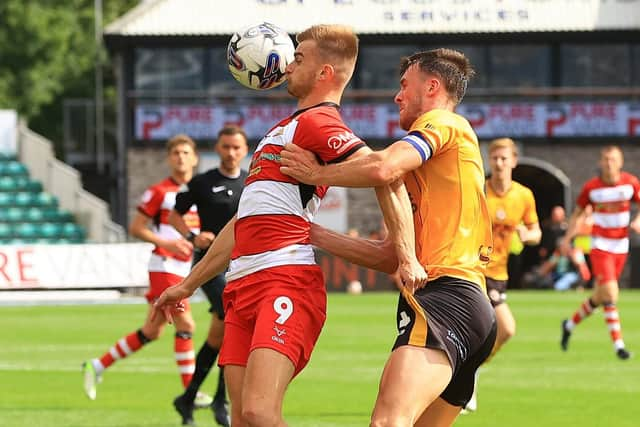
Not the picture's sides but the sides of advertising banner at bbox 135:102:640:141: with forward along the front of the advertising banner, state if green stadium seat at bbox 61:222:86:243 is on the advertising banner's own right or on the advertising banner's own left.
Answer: on the advertising banner's own right

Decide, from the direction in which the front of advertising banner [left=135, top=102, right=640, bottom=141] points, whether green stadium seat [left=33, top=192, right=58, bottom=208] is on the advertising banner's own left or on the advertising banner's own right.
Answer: on the advertising banner's own right

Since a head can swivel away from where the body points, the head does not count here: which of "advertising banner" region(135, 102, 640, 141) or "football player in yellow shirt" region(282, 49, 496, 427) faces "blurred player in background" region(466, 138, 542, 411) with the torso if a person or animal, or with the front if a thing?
the advertising banner

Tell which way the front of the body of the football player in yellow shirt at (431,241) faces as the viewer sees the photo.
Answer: to the viewer's left

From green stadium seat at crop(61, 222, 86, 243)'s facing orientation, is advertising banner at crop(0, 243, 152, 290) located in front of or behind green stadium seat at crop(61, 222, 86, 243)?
in front

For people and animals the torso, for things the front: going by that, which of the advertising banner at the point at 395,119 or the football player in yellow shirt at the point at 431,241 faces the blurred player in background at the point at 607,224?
the advertising banner

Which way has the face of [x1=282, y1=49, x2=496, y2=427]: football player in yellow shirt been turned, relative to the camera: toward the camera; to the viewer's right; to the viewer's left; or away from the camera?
to the viewer's left

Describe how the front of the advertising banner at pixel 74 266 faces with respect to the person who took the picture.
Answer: facing the viewer

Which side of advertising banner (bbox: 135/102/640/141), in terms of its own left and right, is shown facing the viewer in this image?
front

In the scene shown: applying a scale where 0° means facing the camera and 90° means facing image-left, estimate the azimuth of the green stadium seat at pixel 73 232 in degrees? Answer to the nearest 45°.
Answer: approximately 315°

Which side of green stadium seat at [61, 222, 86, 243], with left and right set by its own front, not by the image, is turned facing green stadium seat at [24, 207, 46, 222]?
back

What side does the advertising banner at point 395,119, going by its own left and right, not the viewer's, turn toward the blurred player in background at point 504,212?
front

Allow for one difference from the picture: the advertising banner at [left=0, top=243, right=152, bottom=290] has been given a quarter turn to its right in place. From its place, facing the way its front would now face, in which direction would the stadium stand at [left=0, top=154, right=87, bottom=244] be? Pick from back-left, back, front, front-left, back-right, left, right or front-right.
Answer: right

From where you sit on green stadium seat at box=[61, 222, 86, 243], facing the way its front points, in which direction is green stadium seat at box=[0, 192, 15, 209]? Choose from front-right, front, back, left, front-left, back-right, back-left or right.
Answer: back

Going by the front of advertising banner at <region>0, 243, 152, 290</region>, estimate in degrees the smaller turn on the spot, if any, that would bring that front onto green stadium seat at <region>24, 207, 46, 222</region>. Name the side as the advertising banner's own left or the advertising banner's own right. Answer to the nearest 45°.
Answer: approximately 180°
